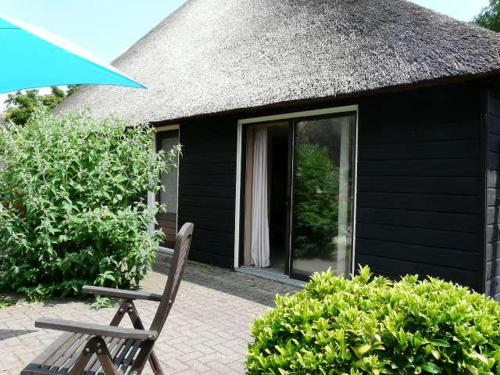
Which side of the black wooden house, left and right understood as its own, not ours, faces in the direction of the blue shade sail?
front

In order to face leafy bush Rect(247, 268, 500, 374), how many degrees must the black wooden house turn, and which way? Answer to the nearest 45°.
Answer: approximately 45° to its left

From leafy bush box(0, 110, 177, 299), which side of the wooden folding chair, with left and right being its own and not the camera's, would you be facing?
right

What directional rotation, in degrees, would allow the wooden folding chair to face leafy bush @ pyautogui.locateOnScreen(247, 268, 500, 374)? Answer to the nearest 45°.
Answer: approximately 135° to its left

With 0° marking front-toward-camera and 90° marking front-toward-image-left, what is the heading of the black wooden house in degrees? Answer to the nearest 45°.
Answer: approximately 45°

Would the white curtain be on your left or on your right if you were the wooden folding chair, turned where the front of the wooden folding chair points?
on your right

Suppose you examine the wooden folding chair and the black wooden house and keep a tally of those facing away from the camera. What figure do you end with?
0

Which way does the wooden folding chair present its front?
to the viewer's left
